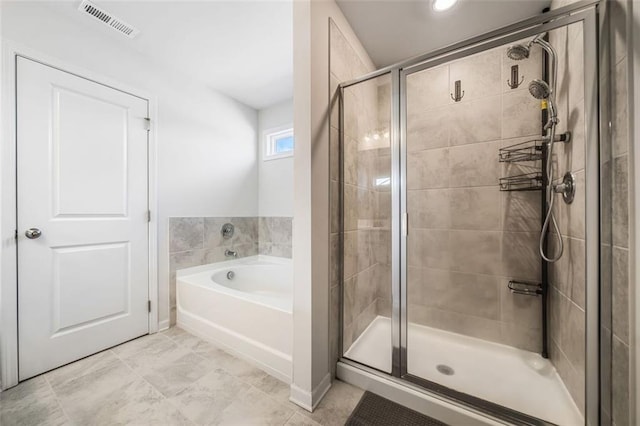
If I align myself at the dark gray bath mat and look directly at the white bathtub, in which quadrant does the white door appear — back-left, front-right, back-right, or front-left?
front-left

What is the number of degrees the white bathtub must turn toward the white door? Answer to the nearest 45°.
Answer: approximately 45° to its right

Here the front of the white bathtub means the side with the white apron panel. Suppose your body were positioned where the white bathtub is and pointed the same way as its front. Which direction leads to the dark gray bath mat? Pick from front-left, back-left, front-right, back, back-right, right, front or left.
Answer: left

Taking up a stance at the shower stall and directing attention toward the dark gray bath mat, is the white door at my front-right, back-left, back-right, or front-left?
front-right

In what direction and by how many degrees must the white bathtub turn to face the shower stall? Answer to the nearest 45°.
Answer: approximately 90° to its left
